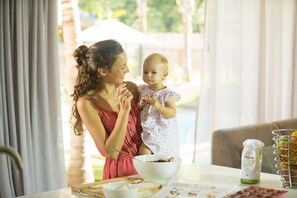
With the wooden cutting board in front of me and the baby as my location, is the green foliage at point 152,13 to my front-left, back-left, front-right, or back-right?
back-right

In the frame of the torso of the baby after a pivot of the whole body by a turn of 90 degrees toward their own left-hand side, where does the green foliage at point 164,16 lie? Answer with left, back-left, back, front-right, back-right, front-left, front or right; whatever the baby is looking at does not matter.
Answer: back-left

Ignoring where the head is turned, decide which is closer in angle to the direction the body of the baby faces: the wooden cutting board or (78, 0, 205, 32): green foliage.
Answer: the wooden cutting board

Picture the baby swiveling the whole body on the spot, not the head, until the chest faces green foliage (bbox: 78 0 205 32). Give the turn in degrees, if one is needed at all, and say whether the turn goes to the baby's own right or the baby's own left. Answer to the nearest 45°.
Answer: approximately 135° to the baby's own right

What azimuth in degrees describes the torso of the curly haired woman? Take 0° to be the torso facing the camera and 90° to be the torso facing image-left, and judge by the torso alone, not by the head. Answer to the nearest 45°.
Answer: approximately 315°

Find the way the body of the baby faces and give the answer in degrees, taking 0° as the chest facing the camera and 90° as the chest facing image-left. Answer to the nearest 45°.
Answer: approximately 45°

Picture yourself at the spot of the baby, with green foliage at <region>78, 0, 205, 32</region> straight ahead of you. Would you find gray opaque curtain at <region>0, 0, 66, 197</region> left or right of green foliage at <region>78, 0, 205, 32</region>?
left

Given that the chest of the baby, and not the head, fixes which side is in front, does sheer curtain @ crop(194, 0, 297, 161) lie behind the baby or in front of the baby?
behind
